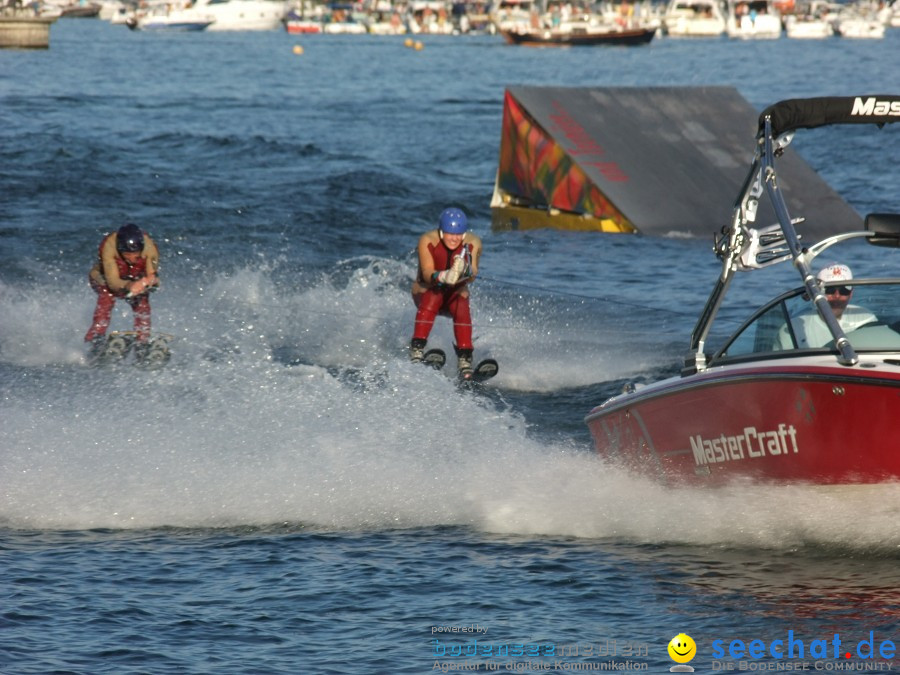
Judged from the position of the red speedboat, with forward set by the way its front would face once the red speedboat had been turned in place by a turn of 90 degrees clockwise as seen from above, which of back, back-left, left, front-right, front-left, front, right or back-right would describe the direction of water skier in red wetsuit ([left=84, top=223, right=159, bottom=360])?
right

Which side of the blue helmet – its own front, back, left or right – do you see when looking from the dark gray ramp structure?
back

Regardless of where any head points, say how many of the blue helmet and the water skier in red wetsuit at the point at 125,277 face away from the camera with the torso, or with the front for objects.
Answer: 0

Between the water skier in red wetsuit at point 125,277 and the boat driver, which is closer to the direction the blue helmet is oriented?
the boat driver

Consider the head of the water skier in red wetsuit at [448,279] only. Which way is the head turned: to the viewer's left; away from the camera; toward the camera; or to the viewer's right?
toward the camera

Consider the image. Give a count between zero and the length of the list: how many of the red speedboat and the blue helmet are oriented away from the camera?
0

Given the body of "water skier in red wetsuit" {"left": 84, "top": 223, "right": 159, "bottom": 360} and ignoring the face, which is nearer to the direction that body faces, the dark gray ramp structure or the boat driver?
the boat driver

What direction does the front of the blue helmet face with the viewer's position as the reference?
facing the viewer

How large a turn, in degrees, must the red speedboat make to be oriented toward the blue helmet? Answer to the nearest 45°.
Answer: approximately 180°

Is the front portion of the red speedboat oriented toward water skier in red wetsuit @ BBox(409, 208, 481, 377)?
no

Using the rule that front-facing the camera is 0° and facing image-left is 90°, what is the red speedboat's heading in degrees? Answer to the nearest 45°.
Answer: approximately 315°

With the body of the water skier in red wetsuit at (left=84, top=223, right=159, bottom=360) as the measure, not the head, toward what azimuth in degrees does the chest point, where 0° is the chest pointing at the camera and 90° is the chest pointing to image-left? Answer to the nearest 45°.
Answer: approximately 315°

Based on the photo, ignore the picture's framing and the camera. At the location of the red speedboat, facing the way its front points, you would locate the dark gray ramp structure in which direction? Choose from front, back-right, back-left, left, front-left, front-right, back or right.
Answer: back-left
